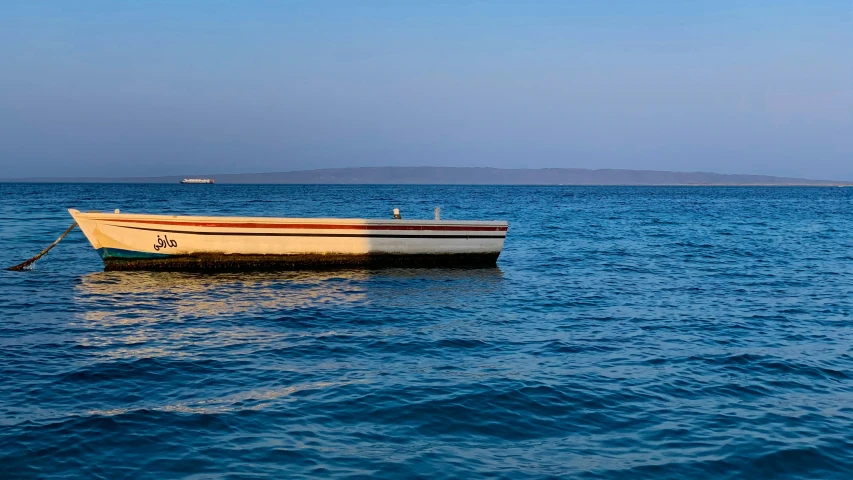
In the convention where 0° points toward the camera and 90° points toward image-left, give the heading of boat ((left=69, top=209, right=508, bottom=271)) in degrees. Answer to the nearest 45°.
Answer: approximately 90°
